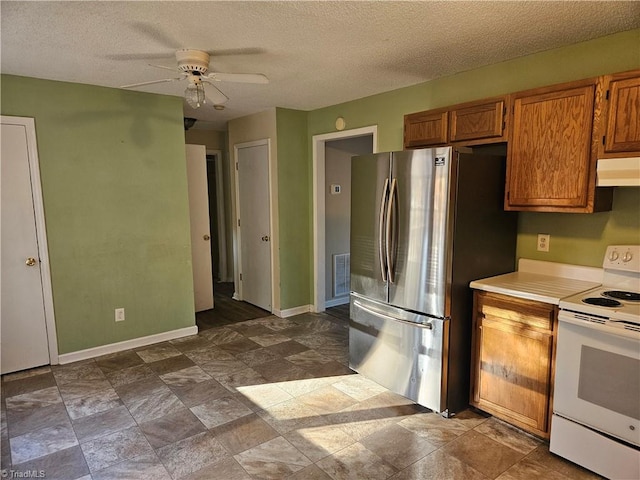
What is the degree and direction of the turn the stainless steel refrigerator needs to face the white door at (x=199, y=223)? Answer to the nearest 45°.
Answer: approximately 90° to its right

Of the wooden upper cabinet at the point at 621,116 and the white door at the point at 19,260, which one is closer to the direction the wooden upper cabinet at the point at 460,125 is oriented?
the white door

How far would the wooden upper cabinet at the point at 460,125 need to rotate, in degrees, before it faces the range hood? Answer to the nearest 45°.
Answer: approximately 90° to its left
